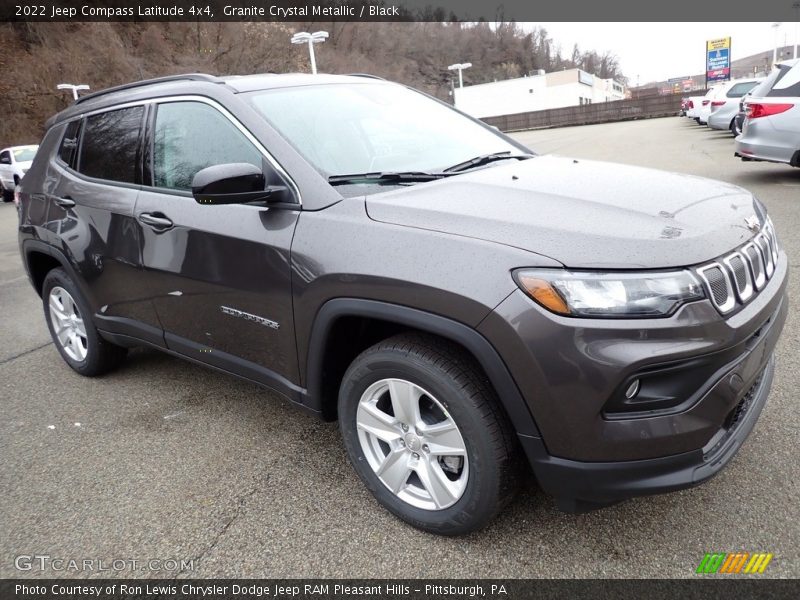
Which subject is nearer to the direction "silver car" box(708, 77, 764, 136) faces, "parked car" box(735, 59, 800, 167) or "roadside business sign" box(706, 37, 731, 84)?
the roadside business sign

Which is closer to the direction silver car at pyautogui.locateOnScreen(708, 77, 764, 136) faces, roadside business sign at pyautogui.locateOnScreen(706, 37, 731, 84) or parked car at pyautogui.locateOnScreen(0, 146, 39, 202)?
the roadside business sign

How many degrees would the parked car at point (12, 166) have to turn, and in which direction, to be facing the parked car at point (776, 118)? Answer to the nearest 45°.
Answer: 0° — it already faces it

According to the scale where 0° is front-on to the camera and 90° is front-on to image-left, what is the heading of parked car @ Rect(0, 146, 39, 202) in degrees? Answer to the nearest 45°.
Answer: approximately 315°

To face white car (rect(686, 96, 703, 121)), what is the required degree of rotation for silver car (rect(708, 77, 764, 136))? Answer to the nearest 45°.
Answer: approximately 45° to its left

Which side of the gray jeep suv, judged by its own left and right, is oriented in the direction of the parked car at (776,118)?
left

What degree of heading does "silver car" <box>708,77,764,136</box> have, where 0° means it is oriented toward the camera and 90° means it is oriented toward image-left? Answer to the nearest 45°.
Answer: approximately 225°
